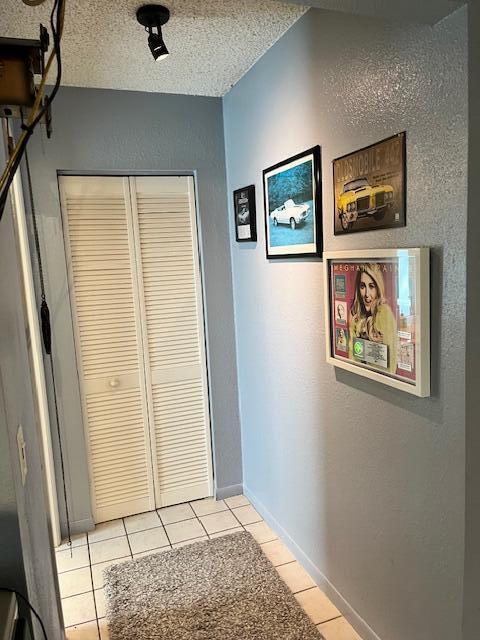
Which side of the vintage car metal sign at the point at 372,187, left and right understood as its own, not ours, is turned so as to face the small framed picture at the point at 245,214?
right

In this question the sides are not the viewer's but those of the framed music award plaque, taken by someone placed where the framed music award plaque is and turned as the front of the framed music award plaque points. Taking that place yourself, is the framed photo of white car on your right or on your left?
on your right

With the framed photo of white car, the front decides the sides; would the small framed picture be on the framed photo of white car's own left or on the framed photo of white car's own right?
on the framed photo of white car's own right

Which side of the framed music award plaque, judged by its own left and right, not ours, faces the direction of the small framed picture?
right

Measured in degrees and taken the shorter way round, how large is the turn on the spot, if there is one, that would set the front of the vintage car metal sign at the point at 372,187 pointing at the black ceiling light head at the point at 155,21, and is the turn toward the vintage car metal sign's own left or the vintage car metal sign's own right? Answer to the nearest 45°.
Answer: approximately 45° to the vintage car metal sign's own right

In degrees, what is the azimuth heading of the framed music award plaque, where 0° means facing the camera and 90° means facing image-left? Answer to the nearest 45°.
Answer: approximately 45°
